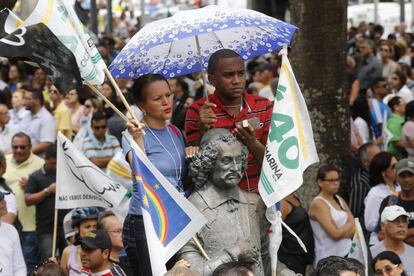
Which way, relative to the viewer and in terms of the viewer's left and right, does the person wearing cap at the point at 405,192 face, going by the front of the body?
facing the viewer and to the right of the viewer

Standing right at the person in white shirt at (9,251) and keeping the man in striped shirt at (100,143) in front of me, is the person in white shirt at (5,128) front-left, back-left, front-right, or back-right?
front-left

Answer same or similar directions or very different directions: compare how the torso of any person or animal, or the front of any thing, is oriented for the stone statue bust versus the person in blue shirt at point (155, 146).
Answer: same or similar directions

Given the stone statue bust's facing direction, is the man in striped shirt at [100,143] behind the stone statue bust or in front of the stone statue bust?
behind

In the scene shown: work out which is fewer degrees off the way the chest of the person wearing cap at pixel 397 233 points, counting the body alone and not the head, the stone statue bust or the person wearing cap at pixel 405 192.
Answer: the stone statue bust

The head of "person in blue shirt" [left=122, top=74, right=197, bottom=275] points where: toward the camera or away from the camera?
toward the camera

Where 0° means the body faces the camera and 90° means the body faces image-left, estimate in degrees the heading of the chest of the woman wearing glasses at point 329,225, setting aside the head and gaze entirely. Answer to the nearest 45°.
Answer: approximately 315°

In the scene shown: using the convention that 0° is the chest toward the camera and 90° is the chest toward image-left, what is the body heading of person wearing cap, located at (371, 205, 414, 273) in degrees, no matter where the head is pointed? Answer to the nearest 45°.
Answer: approximately 315°

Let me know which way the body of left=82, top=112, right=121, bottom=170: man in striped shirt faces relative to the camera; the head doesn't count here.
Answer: toward the camera

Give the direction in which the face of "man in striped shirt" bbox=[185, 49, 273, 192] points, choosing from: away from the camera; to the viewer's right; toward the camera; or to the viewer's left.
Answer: toward the camera

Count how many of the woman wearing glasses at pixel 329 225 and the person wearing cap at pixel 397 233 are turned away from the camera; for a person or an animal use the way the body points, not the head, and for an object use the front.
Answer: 0
